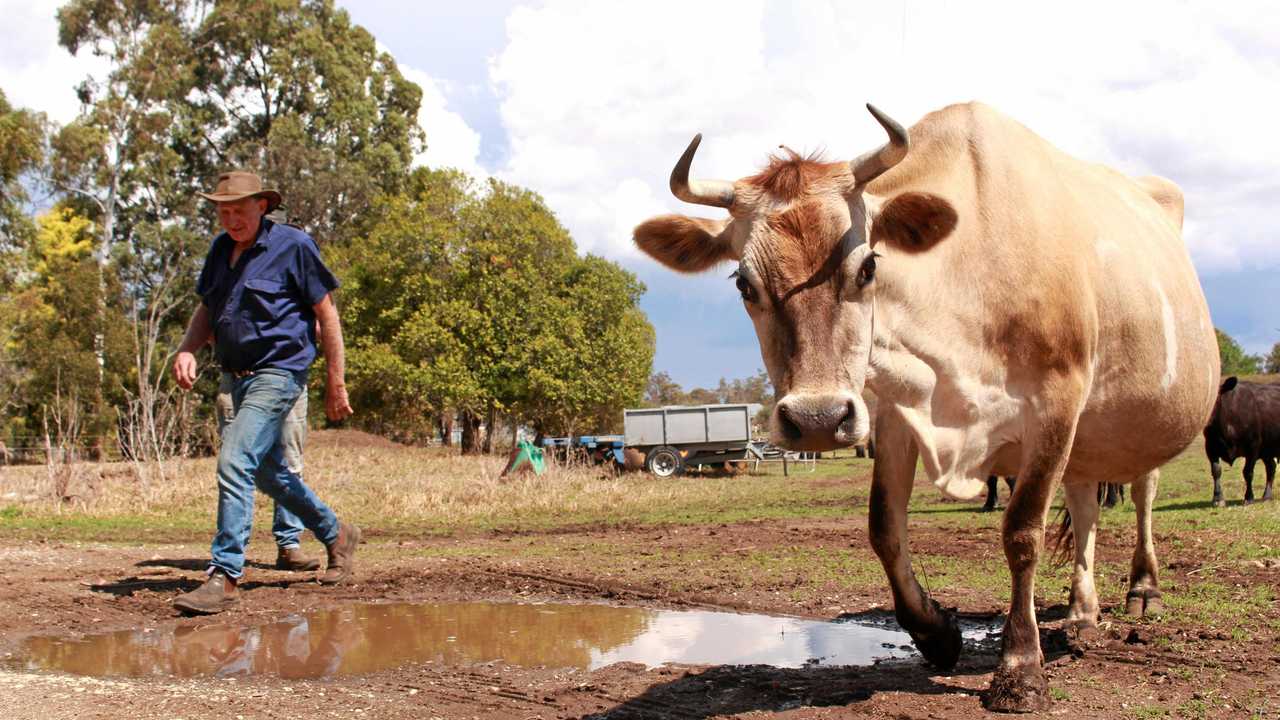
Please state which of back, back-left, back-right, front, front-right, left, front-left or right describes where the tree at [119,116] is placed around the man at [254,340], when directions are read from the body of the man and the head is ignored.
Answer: back-right

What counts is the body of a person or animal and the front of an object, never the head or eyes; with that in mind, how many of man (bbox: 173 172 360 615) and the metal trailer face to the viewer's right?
1

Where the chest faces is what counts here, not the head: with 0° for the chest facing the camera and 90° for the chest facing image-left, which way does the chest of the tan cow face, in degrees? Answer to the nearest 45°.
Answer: approximately 45°

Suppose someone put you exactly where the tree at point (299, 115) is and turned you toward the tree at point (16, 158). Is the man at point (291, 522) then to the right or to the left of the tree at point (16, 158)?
left

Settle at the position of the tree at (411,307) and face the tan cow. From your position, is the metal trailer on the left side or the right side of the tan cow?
left
